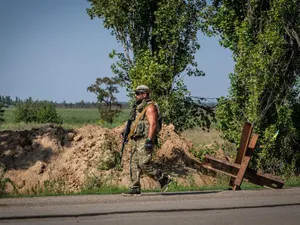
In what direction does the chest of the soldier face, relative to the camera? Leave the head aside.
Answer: to the viewer's left

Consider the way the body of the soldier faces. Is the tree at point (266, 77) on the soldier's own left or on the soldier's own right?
on the soldier's own right

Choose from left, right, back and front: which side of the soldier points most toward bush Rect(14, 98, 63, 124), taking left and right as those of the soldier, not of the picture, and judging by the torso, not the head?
right

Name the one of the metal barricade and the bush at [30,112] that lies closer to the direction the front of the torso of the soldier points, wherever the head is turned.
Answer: the bush

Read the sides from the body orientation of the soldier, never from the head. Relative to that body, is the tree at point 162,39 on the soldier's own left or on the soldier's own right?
on the soldier's own right

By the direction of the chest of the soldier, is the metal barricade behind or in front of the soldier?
behind

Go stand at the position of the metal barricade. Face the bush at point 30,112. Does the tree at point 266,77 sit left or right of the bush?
right
